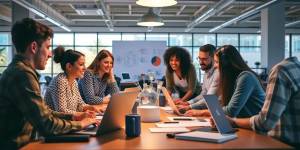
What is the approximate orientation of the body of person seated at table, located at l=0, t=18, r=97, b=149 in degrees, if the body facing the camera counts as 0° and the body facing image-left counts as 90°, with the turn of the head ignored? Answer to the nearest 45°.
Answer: approximately 270°

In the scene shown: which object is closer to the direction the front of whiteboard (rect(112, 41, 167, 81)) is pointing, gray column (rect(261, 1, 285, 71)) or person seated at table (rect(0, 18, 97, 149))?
the person seated at table

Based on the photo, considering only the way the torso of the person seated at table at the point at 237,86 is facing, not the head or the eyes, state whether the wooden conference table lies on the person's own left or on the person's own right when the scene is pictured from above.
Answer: on the person's own left

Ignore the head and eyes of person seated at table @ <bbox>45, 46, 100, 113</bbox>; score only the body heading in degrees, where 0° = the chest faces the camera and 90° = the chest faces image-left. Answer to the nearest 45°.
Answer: approximately 270°

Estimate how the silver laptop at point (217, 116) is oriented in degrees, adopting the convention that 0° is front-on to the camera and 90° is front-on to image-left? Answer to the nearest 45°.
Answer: approximately 270°

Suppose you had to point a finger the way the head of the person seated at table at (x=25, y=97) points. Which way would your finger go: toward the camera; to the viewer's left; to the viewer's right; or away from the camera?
to the viewer's right

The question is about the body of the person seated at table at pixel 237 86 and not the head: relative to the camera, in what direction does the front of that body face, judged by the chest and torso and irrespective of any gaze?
to the viewer's left

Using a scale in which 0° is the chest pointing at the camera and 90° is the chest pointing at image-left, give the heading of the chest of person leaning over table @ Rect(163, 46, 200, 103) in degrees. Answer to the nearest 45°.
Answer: approximately 45°

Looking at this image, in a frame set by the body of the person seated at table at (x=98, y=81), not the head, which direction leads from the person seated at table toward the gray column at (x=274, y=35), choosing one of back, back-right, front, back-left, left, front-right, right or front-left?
left

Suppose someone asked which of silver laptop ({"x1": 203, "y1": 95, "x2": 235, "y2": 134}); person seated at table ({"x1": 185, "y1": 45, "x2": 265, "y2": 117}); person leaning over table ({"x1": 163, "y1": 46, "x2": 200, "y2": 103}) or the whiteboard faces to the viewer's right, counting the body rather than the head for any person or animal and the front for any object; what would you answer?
the silver laptop
